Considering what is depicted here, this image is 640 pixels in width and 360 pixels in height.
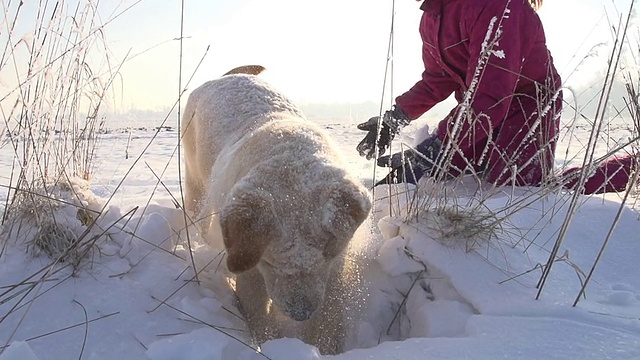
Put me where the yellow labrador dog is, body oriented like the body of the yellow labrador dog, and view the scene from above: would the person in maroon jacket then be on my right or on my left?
on my left

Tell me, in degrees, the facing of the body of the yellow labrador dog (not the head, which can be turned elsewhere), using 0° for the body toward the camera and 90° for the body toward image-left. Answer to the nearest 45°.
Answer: approximately 315°
